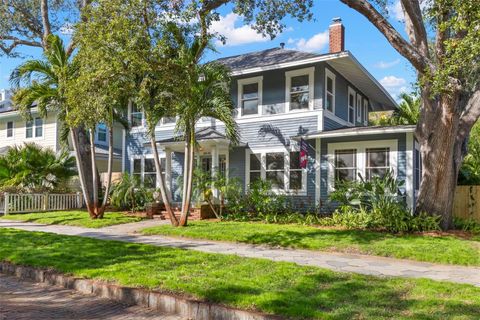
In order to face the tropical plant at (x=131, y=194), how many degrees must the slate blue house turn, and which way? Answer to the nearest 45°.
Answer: approximately 45° to its right

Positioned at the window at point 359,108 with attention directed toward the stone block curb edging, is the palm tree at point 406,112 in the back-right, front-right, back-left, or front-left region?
back-left

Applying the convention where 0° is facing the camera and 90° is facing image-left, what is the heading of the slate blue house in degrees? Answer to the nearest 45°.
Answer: approximately 45°

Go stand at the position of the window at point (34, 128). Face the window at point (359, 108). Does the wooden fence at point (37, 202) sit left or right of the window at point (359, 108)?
right

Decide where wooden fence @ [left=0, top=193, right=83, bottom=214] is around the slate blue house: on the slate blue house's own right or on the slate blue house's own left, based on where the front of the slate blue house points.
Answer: on the slate blue house's own right

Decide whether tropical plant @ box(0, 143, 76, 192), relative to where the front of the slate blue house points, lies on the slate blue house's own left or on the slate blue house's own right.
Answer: on the slate blue house's own right

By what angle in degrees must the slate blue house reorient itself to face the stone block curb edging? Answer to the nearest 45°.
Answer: approximately 45° to its left

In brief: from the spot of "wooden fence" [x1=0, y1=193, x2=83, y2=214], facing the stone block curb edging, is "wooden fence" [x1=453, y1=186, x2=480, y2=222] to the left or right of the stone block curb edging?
left

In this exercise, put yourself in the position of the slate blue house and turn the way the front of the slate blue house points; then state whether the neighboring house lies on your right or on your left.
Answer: on your right

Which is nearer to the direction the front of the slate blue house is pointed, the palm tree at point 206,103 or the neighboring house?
the palm tree

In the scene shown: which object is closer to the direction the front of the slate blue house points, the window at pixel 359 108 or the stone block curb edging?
the stone block curb edging
